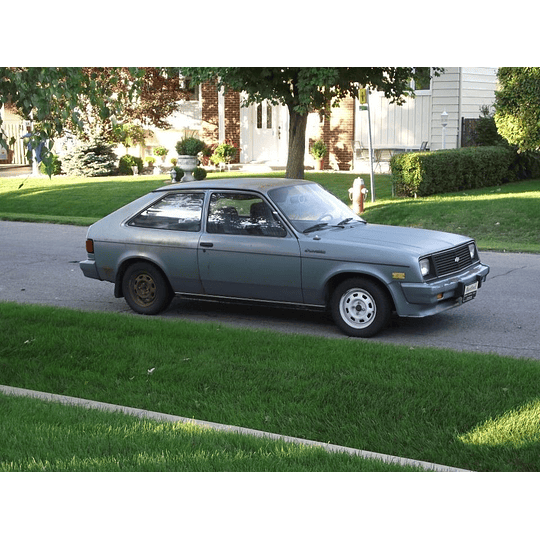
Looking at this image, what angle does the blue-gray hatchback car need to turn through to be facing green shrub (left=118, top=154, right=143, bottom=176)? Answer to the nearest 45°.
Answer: approximately 135° to its left

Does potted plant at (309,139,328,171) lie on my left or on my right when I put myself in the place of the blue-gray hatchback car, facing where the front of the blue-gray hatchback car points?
on my left

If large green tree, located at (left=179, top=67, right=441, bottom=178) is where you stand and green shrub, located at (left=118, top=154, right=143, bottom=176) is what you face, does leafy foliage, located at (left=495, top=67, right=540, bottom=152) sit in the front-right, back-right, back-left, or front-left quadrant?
back-right

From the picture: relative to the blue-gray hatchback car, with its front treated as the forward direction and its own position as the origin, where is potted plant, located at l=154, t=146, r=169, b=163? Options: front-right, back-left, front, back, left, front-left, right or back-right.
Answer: back-left

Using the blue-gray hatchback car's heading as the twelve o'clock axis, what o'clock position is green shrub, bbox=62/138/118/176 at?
The green shrub is roughly at 7 o'clock from the blue-gray hatchback car.

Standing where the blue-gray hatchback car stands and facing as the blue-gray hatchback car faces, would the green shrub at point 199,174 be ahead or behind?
behind

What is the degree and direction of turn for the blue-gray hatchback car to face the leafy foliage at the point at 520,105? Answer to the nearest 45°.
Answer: approximately 90° to its left

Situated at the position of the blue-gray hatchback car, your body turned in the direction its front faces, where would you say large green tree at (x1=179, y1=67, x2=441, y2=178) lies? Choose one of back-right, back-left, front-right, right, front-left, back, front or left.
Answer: back-left

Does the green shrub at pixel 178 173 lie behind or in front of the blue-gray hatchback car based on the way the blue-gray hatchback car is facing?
behind

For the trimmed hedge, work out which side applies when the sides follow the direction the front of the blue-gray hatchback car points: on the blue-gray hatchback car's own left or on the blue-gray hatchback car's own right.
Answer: on the blue-gray hatchback car's own left

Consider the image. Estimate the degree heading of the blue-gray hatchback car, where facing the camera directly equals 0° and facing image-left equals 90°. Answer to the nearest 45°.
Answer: approximately 315°

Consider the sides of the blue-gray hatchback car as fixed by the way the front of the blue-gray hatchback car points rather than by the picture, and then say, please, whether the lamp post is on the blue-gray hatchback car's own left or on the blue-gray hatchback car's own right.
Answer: on the blue-gray hatchback car's own left
